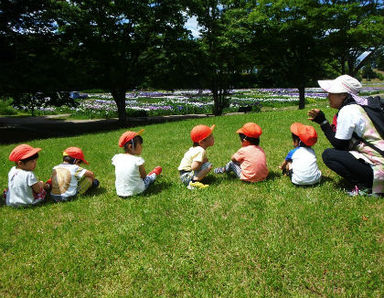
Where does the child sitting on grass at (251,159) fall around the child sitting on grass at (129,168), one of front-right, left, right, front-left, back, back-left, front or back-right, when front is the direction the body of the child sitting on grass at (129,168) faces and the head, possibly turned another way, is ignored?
front-right

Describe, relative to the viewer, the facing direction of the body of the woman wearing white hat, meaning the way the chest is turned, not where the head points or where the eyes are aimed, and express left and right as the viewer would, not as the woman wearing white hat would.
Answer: facing to the left of the viewer

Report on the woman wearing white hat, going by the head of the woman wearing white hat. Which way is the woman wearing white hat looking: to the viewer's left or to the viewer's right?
to the viewer's left

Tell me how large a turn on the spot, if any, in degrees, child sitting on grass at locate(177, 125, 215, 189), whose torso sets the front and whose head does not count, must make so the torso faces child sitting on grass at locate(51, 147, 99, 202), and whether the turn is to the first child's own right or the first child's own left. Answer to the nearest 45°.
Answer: approximately 180°

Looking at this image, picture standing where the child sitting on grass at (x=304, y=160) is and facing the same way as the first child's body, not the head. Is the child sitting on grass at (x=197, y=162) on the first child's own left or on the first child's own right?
on the first child's own left

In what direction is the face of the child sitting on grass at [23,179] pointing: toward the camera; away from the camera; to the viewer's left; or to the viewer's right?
to the viewer's right

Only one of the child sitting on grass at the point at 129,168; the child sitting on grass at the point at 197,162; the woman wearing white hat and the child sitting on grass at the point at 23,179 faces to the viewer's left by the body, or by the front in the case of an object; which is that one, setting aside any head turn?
the woman wearing white hat

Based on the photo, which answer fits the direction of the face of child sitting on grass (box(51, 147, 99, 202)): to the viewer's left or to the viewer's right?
to the viewer's right

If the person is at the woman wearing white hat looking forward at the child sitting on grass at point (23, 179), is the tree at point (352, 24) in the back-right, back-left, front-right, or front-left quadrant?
back-right

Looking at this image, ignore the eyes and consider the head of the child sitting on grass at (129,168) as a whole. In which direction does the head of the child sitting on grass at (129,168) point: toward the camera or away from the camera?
away from the camera

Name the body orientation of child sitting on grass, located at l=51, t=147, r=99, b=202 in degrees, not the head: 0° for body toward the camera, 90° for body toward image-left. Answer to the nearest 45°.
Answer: approximately 225°
